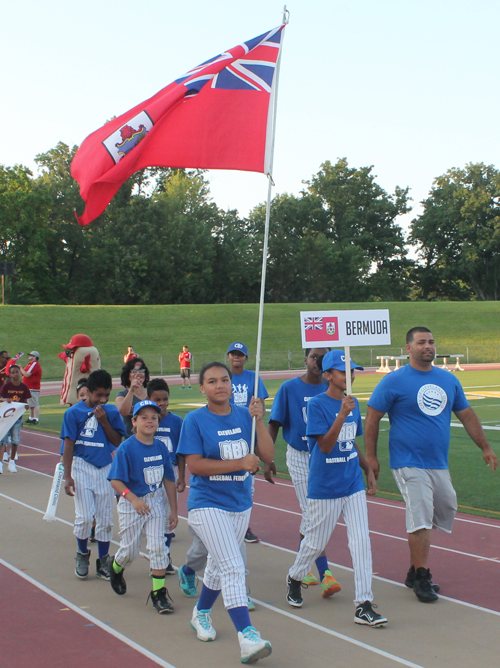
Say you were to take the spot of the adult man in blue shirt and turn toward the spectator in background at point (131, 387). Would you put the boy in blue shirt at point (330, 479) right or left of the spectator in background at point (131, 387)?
left

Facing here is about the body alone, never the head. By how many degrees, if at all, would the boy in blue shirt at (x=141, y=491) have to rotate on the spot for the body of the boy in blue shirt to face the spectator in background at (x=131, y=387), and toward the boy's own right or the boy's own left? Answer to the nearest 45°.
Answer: approximately 135° to the boy's own left

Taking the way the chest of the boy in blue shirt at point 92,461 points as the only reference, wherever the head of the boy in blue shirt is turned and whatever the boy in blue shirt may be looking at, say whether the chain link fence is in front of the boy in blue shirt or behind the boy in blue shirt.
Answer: behind

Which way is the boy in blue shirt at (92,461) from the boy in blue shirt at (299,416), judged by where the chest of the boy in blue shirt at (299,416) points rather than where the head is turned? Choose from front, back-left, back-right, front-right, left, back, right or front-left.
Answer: back-right

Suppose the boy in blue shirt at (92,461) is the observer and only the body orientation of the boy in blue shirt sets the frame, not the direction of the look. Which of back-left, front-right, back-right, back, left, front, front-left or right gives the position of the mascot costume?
back

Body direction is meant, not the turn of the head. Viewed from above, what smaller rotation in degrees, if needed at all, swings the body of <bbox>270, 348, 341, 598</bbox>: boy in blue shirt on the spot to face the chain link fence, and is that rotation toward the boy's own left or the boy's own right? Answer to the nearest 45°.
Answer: approximately 135° to the boy's own left

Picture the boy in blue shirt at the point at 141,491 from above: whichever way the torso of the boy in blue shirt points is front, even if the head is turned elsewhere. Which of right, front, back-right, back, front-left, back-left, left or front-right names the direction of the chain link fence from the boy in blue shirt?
back-left

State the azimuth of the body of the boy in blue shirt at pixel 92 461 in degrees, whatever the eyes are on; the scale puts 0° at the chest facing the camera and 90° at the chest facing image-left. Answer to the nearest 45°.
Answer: approximately 0°
